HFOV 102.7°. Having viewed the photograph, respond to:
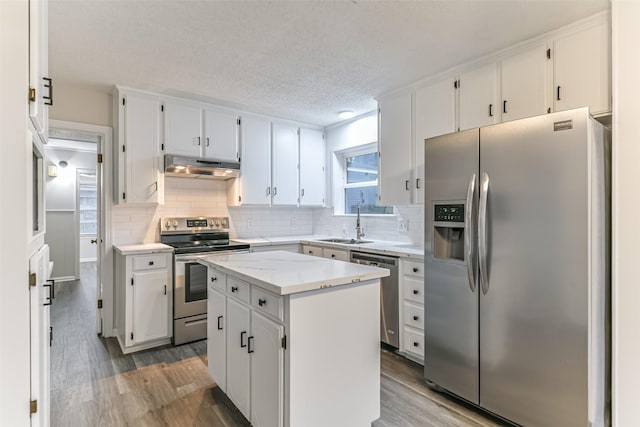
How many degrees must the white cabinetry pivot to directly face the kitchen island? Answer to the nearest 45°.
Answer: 0° — it already faces it

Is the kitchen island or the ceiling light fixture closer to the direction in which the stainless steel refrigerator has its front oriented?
the kitchen island

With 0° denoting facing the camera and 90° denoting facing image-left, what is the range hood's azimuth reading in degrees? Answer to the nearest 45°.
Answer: approximately 0°

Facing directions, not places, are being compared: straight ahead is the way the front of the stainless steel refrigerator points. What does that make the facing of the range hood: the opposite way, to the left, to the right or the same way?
to the left

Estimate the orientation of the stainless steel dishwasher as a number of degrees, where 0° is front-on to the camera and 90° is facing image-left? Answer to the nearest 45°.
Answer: approximately 45°

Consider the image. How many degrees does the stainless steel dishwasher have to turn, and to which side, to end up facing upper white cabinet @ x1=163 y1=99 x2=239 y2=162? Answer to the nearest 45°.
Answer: approximately 45° to its right

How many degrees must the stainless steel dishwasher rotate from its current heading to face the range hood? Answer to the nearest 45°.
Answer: approximately 45° to its right
